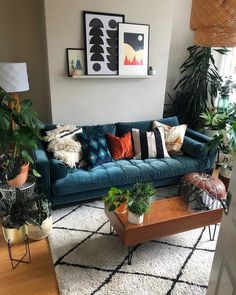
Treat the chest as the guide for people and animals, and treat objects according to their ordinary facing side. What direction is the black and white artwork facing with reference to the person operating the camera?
facing the viewer

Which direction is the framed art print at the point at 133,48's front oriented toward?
toward the camera

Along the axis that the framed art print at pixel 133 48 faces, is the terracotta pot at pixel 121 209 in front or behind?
in front

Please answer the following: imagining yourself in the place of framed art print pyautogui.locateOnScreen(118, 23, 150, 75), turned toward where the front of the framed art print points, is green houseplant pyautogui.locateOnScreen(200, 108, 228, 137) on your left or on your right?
on your left

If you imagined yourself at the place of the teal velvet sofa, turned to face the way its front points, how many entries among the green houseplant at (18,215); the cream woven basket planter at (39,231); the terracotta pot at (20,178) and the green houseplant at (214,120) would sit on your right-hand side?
3

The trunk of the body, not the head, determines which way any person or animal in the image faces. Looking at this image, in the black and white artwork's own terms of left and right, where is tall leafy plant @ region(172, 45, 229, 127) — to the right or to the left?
on its left

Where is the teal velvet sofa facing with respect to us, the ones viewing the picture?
facing the viewer and to the right of the viewer

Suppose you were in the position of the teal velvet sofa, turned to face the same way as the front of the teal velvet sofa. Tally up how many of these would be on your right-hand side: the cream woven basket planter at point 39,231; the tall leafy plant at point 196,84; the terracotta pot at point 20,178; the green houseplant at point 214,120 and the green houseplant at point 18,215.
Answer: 3

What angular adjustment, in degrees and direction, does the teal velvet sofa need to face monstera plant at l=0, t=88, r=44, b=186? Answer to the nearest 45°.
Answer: approximately 90° to its right

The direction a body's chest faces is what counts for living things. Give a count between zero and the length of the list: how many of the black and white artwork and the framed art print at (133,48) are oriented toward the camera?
2

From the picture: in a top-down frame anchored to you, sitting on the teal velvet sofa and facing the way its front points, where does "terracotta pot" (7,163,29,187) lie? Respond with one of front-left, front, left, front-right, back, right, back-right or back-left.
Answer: right

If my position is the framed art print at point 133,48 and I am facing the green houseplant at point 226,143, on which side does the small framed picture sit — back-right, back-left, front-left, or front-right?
back-right

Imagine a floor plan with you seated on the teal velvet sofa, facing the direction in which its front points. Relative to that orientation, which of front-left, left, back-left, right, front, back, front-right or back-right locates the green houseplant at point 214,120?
left

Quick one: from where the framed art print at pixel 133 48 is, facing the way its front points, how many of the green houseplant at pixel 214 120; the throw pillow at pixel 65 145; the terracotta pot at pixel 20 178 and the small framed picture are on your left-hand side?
1

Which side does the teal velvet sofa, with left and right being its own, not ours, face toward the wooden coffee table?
front
